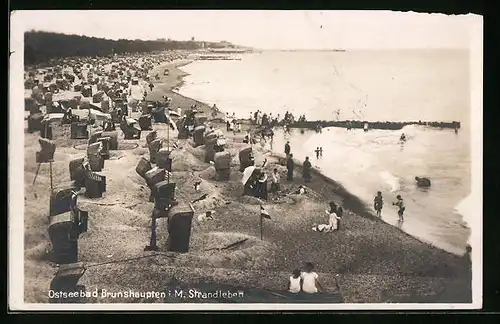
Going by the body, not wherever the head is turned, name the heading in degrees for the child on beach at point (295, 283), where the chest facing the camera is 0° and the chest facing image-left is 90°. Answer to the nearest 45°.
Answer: approximately 180°
